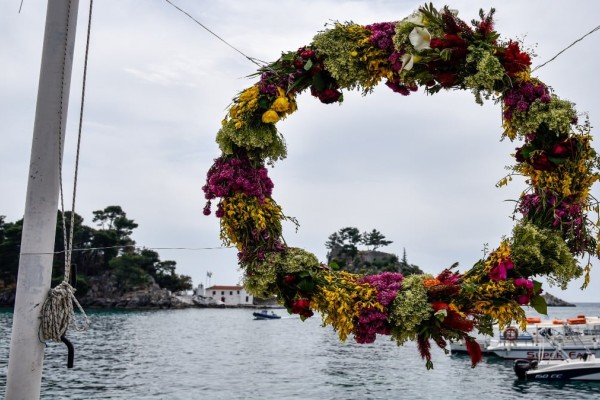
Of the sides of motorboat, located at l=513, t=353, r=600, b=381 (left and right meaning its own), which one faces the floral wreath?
right

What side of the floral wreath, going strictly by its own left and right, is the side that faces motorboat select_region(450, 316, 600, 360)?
back

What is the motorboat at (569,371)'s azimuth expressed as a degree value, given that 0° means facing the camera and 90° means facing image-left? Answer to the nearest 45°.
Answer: approximately 270°

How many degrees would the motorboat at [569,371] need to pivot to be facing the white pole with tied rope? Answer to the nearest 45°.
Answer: approximately 90° to its right

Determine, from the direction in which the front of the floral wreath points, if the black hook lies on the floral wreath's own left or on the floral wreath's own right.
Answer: on the floral wreath's own right

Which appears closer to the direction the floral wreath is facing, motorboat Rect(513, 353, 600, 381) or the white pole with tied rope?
the white pole with tied rope

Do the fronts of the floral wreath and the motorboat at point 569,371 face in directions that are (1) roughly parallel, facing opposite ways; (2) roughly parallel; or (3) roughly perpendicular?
roughly perpendicular

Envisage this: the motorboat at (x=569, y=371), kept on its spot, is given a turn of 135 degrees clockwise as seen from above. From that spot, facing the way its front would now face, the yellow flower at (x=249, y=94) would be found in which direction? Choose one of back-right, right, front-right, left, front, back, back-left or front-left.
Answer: front-left

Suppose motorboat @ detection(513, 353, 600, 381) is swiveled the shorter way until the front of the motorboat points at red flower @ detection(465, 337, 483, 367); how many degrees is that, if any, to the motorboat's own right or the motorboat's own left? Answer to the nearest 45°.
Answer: approximately 90° to the motorboat's own right

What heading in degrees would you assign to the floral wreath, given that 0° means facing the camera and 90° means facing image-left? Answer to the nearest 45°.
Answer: approximately 0°

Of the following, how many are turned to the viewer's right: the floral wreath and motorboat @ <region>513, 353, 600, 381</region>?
1

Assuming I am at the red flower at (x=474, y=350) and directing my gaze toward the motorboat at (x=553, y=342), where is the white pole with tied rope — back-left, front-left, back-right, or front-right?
back-left
